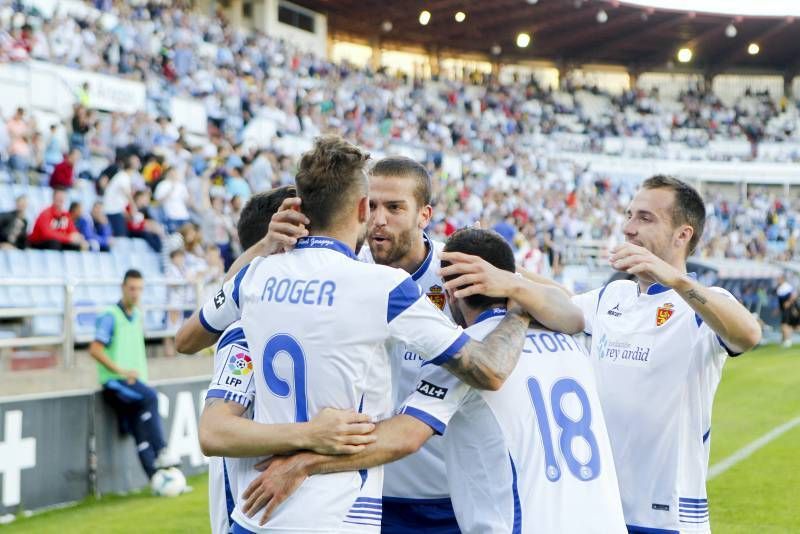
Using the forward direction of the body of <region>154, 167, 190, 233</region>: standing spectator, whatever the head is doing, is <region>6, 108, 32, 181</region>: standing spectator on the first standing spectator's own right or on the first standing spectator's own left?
on the first standing spectator's own right

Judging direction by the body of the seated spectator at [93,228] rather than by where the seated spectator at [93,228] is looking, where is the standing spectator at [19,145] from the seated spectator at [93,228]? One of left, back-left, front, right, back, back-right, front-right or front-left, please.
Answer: back

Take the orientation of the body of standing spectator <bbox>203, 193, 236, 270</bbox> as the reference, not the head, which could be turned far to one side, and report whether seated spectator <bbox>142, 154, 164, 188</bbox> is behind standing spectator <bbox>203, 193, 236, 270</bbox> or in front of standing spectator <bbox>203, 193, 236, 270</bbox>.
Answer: behind

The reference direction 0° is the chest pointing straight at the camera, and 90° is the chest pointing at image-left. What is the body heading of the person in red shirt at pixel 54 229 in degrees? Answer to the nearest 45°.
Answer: approximately 315°

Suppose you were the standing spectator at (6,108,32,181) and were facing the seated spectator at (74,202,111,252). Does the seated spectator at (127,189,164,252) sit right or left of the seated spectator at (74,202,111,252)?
left

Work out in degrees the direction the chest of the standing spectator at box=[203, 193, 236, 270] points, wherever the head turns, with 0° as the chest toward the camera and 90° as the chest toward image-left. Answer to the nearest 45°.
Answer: approximately 315°

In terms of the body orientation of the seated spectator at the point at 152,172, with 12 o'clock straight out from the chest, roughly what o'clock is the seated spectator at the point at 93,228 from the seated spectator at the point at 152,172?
the seated spectator at the point at 93,228 is roughly at 2 o'clock from the seated spectator at the point at 152,172.

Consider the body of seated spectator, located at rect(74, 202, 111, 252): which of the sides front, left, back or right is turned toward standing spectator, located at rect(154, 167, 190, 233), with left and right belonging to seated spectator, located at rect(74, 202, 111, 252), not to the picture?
left

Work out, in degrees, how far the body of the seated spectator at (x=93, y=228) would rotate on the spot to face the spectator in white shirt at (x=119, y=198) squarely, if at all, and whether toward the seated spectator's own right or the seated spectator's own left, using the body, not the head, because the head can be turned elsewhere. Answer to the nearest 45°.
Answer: approximately 90° to the seated spectator's own left

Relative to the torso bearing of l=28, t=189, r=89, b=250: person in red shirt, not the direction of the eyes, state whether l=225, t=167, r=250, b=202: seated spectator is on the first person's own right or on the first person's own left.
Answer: on the first person's own left
